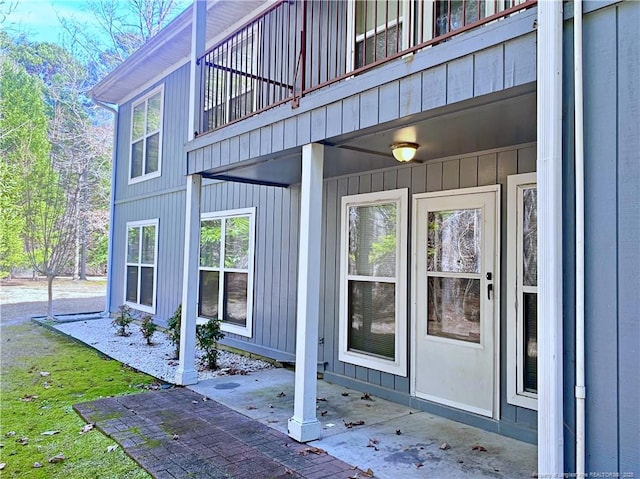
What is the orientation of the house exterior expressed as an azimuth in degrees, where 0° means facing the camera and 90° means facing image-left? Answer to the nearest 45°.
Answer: approximately 45°

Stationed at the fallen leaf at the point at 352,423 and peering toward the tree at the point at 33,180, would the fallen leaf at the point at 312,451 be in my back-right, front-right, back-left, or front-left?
back-left

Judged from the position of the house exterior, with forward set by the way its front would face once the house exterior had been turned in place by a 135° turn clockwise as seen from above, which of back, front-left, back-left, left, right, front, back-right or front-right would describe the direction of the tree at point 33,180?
front-left

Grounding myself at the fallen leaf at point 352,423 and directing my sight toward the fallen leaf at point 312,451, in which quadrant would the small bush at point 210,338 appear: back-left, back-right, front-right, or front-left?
back-right
